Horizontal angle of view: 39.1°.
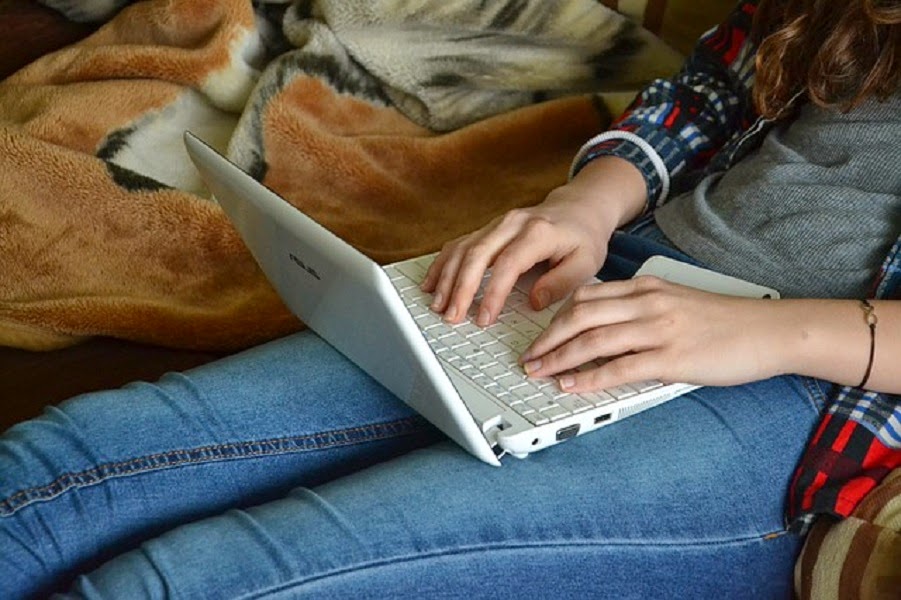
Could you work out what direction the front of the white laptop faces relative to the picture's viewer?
facing away from the viewer and to the right of the viewer
